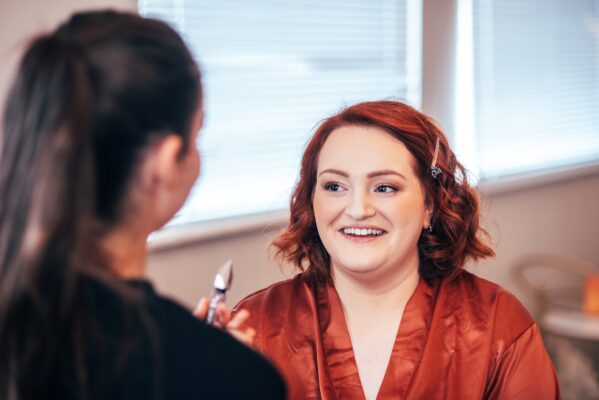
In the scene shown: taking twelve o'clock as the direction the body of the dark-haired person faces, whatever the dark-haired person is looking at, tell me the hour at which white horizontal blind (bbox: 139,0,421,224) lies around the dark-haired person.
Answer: The white horizontal blind is roughly at 11 o'clock from the dark-haired person.

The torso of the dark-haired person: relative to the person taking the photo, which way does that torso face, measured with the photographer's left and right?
facing away from the viewer and to the right of the viewer

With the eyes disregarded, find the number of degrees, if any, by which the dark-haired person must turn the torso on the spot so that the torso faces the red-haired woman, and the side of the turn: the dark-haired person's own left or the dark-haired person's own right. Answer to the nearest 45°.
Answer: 0° — they already face them

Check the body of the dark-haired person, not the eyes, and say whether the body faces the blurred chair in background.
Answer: yes

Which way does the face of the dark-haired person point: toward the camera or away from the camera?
away from the camera

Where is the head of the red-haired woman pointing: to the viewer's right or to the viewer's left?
to the viewer's left
